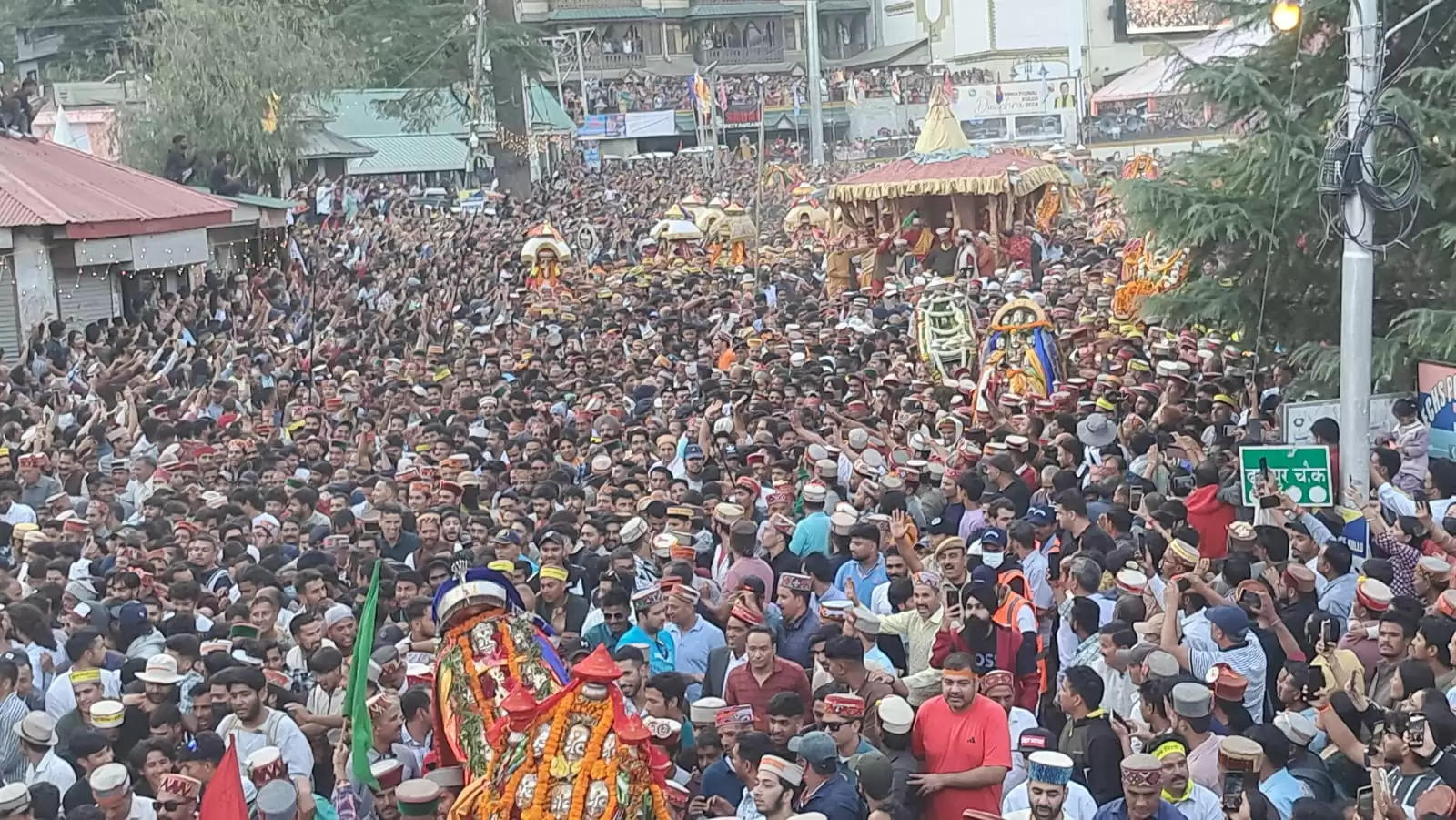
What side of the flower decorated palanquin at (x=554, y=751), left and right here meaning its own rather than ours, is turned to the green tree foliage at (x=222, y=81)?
back

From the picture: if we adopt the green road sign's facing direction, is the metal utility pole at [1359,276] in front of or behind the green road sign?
behind

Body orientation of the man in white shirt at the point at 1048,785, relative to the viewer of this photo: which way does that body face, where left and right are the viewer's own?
facing the viewer

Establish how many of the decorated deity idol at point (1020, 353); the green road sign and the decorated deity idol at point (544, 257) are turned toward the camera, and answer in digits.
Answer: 3

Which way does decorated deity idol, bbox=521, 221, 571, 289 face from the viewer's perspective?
toward the camera

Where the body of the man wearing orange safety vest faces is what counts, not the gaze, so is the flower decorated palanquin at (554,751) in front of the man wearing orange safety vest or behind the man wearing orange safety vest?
in front

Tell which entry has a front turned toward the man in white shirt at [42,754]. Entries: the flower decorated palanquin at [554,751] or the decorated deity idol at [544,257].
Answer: the decorated deity idol

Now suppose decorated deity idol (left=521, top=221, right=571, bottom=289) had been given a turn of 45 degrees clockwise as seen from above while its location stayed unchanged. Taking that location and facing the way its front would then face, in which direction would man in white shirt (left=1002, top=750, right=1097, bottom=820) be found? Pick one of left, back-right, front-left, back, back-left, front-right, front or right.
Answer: front-left

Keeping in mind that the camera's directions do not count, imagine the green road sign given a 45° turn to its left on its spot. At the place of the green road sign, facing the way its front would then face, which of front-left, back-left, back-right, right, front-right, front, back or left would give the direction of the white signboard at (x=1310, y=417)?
back-left

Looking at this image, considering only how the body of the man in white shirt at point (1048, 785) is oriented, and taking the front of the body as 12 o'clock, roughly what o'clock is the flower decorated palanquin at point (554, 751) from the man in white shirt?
The flower decorated palanquin is roughly at 3 o'clock from the man in white shirt.
